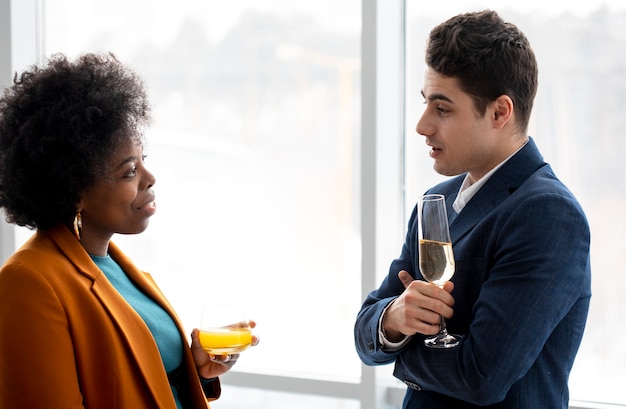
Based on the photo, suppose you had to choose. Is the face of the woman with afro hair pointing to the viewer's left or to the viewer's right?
to the viewer's right

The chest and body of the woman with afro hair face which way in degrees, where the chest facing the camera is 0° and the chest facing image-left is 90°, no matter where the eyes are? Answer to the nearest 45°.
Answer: approximately 315°

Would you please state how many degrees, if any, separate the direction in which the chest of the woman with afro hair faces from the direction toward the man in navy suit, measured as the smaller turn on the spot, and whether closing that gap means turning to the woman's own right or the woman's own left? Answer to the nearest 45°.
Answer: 0° — they already face them

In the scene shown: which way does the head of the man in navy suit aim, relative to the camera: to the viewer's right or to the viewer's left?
to the viewer's left
